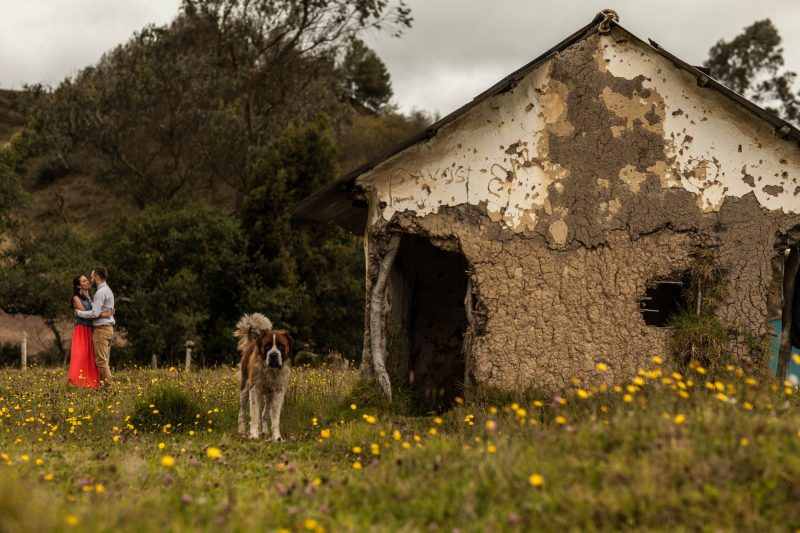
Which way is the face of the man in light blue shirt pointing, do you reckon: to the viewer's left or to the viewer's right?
to the viewer's left

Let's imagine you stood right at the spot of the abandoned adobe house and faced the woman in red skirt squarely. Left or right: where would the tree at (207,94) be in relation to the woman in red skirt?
right

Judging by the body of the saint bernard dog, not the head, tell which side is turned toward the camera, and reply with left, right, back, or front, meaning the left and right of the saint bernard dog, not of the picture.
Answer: front

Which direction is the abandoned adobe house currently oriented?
toward the camera

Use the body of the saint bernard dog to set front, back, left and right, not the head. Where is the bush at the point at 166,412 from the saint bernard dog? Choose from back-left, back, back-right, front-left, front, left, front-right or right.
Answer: back-right

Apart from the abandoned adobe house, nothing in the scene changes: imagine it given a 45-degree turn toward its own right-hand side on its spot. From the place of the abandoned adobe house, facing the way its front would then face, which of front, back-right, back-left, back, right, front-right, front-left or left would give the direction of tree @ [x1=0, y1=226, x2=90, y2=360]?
right

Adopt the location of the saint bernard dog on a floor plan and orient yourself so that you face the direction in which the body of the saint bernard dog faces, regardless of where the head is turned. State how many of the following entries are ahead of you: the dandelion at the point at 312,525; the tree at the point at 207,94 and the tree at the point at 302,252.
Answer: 1

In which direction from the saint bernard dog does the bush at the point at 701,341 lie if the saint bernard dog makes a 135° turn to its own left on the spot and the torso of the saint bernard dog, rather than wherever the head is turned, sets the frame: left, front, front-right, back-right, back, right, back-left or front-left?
front-right

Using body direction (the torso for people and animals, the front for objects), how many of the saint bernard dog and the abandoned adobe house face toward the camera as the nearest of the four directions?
2

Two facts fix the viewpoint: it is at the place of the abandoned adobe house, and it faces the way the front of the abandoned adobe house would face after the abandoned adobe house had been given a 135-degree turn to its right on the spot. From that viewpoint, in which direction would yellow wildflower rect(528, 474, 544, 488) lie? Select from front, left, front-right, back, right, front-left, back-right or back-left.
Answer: back-left

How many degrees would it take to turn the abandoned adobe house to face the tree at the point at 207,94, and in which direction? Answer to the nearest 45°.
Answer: approximately 135° to its right

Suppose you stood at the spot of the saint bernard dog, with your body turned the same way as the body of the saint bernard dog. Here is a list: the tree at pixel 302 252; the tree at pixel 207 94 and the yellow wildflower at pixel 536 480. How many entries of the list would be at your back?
2

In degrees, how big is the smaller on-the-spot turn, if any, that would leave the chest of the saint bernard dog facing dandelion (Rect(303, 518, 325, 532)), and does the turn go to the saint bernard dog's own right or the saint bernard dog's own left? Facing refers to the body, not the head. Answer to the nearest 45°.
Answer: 0° — it already faces it
